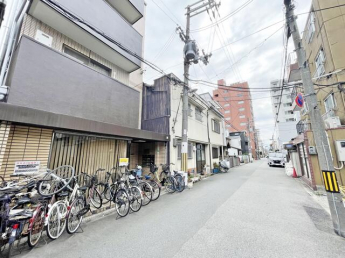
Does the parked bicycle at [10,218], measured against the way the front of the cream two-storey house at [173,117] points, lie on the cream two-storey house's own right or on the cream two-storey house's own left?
on the cream two-storey house's own right

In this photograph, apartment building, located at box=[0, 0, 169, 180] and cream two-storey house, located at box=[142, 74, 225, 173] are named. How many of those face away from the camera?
0

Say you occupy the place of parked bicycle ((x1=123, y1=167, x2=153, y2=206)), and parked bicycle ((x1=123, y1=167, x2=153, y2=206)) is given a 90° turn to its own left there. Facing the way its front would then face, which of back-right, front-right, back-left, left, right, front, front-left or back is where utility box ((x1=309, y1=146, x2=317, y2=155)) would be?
back-left

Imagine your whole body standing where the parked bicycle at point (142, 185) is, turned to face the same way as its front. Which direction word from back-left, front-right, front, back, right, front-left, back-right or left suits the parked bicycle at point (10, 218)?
left

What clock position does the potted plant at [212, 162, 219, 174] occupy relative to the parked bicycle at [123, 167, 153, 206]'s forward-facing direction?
The potted plant is roughly at 3 o'clock from the parked bicycle.

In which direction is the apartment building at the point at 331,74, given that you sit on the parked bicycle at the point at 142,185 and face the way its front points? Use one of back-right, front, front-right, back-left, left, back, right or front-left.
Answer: back-right

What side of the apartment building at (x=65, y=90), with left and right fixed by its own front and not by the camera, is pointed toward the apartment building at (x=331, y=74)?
front

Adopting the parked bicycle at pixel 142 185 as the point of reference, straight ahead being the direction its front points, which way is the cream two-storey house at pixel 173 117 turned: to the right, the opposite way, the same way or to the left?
the opposite way

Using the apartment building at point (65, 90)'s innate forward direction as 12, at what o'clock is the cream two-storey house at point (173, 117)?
the cream two-storey house at point (173, 117) is roughly at 10 o'clock from the apartment building at point (65, 90).

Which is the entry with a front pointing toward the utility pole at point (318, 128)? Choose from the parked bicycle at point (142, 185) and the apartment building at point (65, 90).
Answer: the apartment building

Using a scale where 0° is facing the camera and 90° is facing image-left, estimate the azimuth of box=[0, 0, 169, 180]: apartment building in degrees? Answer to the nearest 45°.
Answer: approximately 315°

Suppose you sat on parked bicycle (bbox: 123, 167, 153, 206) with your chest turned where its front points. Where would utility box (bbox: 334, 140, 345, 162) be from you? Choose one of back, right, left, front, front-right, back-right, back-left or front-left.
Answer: back-right

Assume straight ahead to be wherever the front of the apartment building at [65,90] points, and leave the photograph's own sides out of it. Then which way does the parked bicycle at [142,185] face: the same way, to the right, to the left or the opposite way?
the opposite way

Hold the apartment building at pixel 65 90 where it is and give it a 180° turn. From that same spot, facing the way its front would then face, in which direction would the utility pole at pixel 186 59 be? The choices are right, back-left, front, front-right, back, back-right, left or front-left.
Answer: back-right

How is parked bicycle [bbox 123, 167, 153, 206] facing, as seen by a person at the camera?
facing away from the viewer and to the left of the viewer

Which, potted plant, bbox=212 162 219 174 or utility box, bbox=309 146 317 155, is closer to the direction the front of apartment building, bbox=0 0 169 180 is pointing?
the utility box

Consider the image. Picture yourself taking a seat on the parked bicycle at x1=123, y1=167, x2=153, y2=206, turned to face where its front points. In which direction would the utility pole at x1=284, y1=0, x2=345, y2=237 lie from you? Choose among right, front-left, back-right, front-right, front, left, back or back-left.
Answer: back
